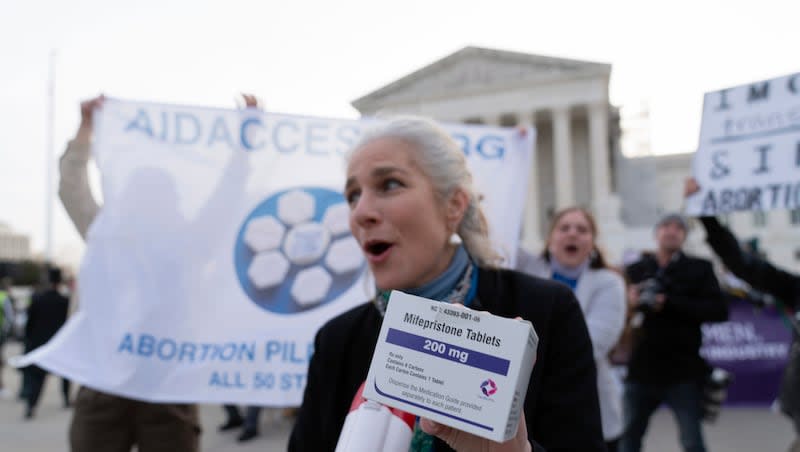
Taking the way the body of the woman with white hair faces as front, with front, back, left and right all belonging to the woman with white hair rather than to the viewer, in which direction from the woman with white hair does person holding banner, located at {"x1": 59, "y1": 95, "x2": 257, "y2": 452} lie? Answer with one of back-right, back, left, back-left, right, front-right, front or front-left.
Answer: right

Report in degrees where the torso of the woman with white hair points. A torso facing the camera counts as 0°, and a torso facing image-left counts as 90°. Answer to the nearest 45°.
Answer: approximately 45°

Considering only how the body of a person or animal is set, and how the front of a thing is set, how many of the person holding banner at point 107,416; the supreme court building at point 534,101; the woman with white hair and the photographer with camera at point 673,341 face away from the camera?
0

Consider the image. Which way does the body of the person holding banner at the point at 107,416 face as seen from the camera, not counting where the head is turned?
toward the camera

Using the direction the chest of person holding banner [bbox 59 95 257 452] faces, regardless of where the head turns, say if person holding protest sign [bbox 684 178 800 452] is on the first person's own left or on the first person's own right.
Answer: on the first person's own left

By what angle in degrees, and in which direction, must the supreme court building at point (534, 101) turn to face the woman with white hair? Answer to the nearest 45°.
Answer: approximately 45° to its left

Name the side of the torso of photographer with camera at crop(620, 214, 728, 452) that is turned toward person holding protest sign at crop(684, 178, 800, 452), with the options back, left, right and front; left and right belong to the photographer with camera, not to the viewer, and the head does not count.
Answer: left

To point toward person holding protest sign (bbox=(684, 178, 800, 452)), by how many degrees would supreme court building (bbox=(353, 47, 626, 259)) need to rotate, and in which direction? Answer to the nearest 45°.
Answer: approximately 45° to its left

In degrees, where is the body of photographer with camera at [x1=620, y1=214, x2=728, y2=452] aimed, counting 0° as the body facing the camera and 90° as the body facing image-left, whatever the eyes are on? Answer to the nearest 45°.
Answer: approximately 45°

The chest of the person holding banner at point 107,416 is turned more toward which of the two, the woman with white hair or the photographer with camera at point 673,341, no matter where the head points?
the woman with white hair

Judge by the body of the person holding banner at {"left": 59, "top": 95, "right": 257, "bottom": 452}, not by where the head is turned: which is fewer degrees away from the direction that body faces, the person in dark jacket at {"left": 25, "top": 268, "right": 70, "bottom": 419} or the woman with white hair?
the woman with white hair
